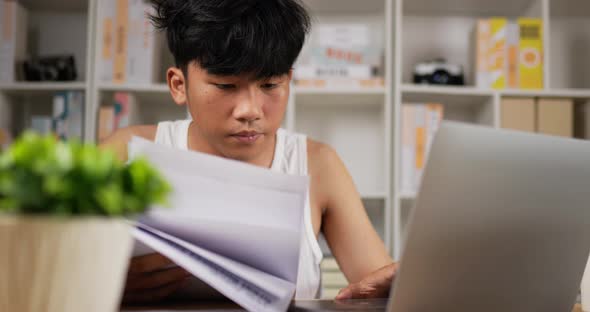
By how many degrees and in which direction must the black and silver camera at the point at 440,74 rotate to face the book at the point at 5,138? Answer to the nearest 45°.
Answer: approximately 90° to its right

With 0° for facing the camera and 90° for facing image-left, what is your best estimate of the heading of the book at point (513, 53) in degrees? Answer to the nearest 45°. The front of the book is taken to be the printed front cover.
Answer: approximately 0°

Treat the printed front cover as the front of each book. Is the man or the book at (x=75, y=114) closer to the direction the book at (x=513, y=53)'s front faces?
the man

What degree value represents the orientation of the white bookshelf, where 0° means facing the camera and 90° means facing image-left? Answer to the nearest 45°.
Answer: approximately 0°

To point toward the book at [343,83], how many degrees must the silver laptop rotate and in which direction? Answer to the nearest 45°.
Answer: approximately 45° to its right
